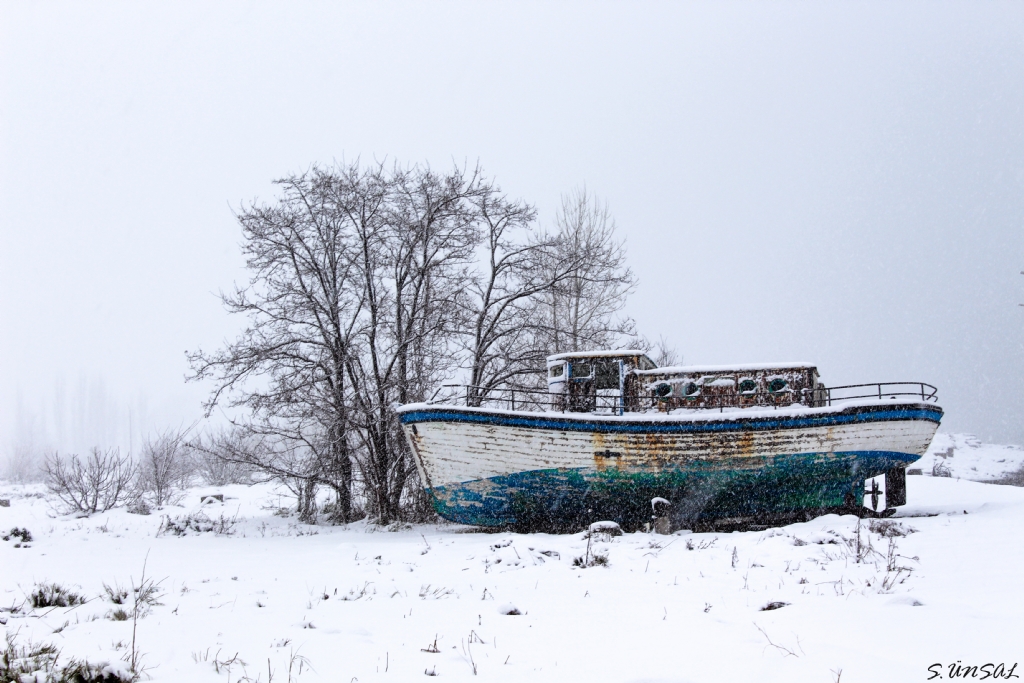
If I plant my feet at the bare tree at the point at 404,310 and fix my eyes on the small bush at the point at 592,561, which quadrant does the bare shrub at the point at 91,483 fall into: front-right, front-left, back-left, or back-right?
back-right

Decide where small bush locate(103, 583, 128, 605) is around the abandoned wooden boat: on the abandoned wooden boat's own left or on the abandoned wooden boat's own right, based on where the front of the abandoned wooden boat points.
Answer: on the abandoned wooden boat's own left

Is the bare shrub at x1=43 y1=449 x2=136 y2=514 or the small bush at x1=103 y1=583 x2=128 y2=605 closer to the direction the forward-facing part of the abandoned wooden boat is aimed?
the bare shrub

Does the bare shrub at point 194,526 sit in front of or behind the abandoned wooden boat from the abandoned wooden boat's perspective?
in front

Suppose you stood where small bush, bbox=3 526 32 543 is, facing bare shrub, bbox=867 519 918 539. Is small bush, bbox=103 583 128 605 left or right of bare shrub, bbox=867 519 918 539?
right

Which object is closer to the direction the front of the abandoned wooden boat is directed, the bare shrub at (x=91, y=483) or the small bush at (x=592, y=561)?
the bare shrub

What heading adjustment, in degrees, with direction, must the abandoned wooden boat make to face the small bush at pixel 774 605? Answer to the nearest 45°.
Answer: approximately 90° to its left

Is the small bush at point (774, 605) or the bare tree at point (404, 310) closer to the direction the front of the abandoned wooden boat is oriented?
the bare tree

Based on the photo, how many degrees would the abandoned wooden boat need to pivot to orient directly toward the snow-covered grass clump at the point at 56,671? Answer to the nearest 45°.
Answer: approximately 90° to its left

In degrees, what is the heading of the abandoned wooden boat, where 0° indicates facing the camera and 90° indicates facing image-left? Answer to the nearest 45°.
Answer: approximately 90°

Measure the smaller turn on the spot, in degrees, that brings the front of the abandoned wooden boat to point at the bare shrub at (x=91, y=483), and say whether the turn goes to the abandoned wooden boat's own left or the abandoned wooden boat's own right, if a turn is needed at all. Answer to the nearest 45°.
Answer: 0° — it already faces it
